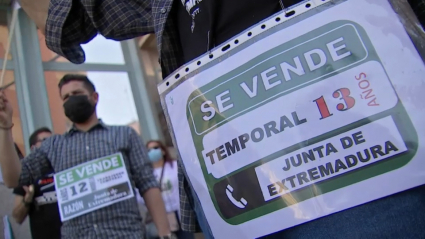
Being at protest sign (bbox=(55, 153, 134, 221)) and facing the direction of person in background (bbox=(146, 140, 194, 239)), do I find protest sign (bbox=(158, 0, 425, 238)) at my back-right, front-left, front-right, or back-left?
back-right

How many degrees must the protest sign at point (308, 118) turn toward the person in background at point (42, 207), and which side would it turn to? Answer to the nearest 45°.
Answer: approximately 135° to its right

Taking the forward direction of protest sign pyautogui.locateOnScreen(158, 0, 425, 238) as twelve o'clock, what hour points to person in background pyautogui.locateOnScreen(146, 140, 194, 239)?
The person in background is roughly at 5 o'clock from the protest sign.

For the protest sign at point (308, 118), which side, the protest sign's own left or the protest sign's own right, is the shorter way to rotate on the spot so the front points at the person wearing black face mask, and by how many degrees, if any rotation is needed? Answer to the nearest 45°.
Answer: approximately 135° to the protest sign's own right

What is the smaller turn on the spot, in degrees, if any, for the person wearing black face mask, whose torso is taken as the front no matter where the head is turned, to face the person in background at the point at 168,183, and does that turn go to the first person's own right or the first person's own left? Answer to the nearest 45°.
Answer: approximately 135° to the first person's own left

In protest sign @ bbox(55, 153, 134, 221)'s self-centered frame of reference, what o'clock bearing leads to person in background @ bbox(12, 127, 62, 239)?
The person in background is roughly at 5 o'clock from the protest sign.

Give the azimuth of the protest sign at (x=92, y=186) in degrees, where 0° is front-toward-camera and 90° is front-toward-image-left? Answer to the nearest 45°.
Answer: approximately 0°

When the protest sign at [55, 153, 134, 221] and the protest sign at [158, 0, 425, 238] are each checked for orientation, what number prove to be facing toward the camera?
2

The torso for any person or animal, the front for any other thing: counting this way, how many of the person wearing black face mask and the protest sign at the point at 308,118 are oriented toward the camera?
2

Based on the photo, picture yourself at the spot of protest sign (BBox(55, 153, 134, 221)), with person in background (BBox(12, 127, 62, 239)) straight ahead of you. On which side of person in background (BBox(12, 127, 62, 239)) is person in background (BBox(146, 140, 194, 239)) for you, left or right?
right

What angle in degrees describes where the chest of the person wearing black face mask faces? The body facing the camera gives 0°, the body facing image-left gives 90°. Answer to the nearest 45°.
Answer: approximately 0°

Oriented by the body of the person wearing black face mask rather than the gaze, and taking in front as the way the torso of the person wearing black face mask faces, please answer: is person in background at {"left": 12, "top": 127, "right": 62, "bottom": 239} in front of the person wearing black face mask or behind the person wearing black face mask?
behind
